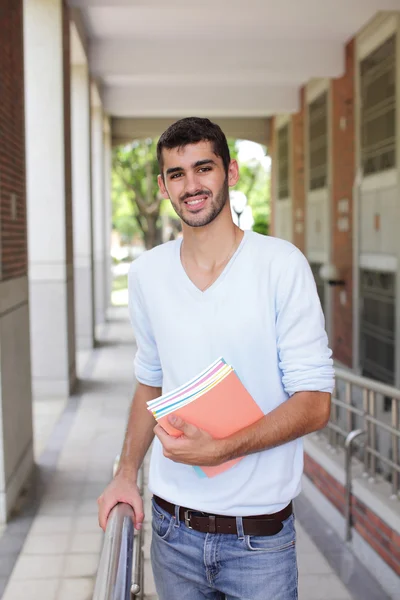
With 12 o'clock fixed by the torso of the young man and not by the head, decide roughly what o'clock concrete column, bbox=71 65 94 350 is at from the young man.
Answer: The concrete column is roughly at 4 o'clock from the young man.

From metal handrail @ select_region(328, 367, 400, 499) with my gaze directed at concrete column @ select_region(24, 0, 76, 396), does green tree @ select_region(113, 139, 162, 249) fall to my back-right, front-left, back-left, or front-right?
front-right

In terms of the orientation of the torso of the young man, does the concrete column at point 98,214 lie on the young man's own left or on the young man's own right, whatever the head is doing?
on the young man's own right

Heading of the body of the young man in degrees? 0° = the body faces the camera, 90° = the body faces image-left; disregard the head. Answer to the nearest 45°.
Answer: approximately 45°

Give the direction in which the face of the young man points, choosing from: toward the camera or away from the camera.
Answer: toward the camera

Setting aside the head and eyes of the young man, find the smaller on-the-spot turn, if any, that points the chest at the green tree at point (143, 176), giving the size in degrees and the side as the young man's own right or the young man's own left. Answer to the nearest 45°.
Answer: approximately 135° to the young man's own right

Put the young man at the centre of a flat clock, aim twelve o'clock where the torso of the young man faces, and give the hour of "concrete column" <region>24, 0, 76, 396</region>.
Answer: The concrete column is roughly at 4 o'clock from the young man.

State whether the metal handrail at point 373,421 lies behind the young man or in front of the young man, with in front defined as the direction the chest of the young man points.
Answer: behind

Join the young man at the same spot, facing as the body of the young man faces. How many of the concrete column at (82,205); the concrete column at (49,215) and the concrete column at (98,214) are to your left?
0
